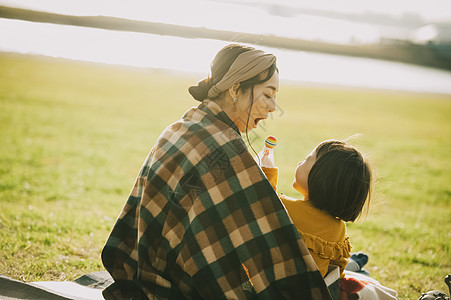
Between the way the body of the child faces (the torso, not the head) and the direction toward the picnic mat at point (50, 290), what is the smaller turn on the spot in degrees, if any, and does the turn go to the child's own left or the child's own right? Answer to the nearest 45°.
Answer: approximately 45° to the child's own left

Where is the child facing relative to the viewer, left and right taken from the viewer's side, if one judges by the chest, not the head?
facing away from the viewer and to the left of the viewer

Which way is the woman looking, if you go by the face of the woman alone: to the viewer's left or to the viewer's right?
to the viewer's right

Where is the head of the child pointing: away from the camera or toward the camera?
away from the camera
